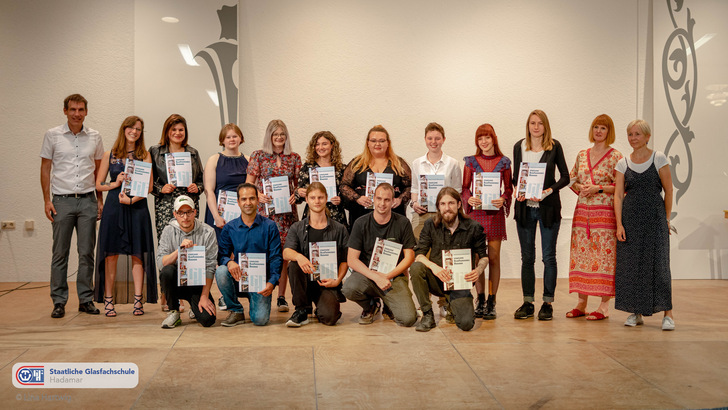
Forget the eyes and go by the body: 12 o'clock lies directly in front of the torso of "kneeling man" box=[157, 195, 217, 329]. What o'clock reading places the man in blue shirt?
The man in blue shirt is roughly at 9 o'clock from the kneeling man.

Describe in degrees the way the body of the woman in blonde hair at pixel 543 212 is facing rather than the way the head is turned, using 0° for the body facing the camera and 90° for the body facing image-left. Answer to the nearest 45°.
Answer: approximately 0°

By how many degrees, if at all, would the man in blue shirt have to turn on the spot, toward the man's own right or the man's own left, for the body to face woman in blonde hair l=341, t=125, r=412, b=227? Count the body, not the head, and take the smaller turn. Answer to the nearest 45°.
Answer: approximately 90° to the man's own left

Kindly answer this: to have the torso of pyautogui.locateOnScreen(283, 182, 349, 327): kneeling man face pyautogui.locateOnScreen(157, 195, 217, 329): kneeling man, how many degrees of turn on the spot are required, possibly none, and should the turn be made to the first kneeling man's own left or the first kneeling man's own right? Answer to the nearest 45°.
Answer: approximately 90° to the first kneeling man's own right

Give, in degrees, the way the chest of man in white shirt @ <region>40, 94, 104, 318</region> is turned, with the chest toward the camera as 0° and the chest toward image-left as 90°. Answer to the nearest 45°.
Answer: approximately 0°
